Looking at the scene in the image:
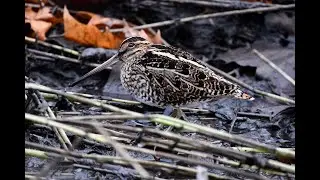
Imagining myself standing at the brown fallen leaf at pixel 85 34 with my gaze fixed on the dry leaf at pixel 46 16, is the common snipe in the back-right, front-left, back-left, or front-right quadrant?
back-left

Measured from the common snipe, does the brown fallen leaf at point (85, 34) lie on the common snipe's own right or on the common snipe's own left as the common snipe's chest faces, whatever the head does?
on the common snipe's own right

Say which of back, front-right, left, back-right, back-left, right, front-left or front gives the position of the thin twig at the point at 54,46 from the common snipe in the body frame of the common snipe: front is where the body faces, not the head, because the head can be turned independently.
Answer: front-right

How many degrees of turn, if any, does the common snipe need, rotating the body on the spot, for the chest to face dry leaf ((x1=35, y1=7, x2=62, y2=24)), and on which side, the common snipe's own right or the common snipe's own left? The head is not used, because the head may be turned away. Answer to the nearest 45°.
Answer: approximately 45° to the common snipe's own right

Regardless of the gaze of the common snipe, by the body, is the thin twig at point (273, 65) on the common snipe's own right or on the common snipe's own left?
on the common snipe's own right

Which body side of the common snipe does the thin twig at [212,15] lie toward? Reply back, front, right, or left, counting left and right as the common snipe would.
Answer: right

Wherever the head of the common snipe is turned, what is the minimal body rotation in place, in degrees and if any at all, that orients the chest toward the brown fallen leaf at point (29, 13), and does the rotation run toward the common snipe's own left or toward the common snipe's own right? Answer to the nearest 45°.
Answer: approximately 45° to the common snipe's own right

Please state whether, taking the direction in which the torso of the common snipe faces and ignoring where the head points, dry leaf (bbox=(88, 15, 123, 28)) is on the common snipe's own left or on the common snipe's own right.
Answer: on the common snipe's own right

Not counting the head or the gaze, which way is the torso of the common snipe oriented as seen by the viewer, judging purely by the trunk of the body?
to the viewer's left
